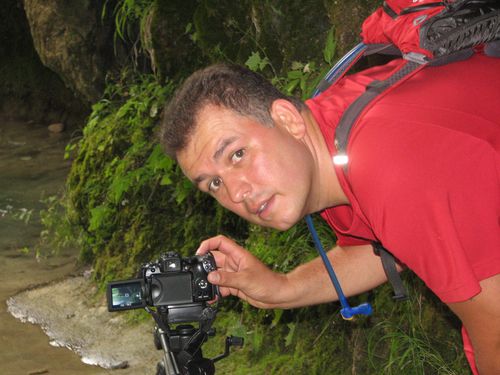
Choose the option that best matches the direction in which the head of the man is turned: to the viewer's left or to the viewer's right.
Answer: to the viewer's left

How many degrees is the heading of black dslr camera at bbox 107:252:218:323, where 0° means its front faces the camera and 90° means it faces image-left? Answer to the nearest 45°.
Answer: approximately 180°

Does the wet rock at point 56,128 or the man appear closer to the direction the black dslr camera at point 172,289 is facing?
the wet rock
